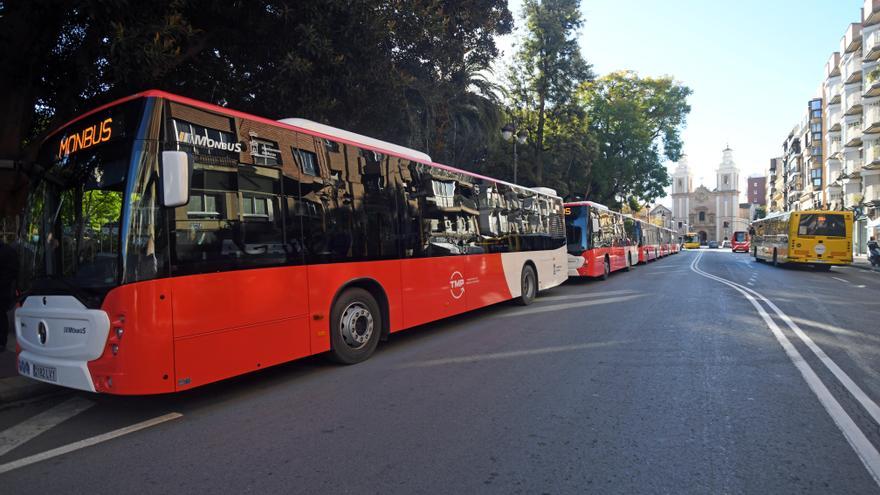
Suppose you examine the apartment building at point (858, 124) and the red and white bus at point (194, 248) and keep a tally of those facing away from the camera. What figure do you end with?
0

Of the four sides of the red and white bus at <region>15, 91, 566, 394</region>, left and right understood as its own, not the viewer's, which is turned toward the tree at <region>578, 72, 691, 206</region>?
back

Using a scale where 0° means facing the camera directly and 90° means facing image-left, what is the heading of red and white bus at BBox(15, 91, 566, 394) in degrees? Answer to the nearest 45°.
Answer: approximately 45°

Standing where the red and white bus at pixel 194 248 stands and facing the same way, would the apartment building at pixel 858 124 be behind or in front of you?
behind

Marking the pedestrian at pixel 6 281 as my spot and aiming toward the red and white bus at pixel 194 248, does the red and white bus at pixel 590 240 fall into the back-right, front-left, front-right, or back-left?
front-left

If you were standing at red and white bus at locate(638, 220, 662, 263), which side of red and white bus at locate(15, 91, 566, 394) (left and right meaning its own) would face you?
back

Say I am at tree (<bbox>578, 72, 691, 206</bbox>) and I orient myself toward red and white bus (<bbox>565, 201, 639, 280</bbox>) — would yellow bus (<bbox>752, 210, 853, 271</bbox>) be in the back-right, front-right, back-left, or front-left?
front-left

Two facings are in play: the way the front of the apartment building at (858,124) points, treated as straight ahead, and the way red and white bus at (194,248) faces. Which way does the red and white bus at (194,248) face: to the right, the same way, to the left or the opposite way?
to the left

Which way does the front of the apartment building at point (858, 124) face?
to the viewer's left

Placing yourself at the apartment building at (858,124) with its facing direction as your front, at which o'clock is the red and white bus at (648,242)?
The red and white bus is roughly at 10 o'clock from the apartment building.
